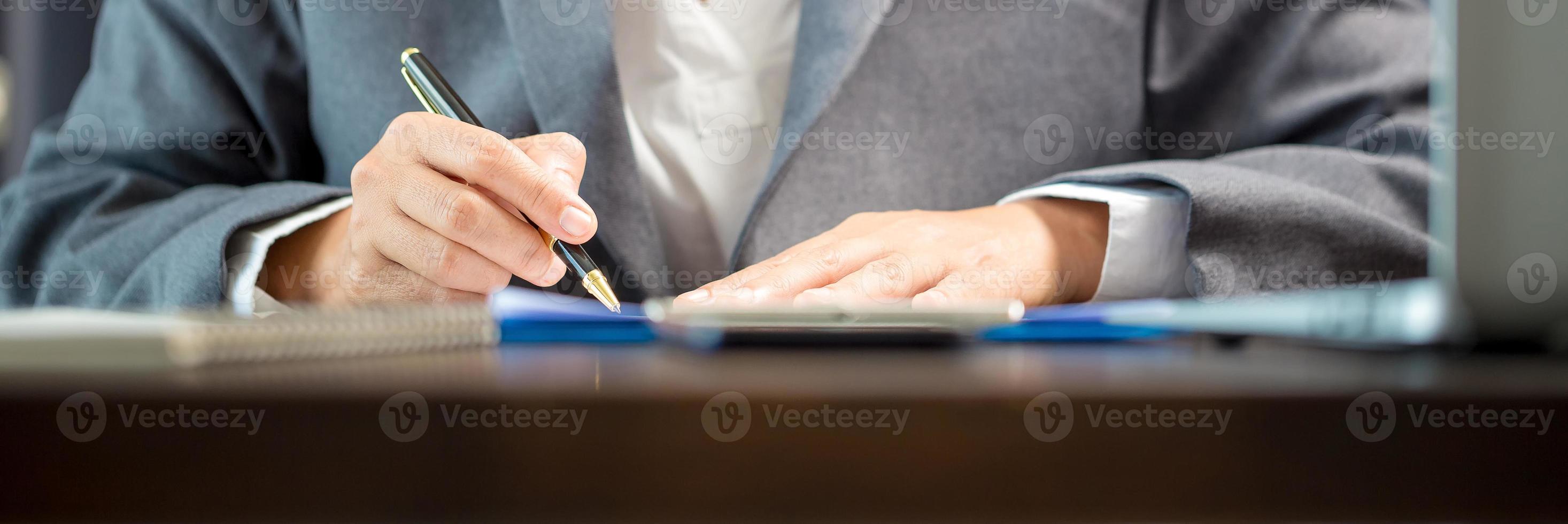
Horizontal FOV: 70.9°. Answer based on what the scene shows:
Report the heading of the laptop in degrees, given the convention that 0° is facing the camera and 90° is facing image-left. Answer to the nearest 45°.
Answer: approximately 180°
